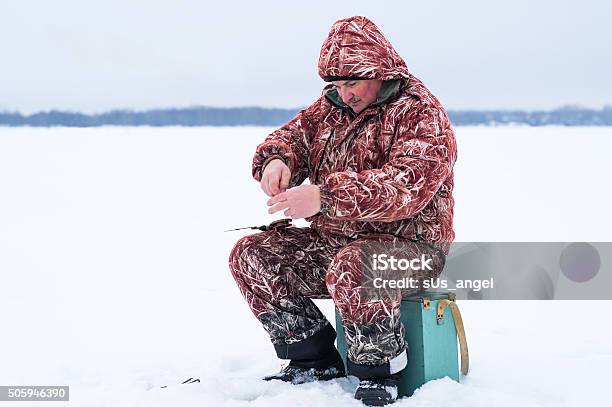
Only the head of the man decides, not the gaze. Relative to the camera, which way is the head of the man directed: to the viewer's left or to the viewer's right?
to the viewer's left

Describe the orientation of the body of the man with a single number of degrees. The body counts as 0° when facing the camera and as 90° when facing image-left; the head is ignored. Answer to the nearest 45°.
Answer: approximately 45°
